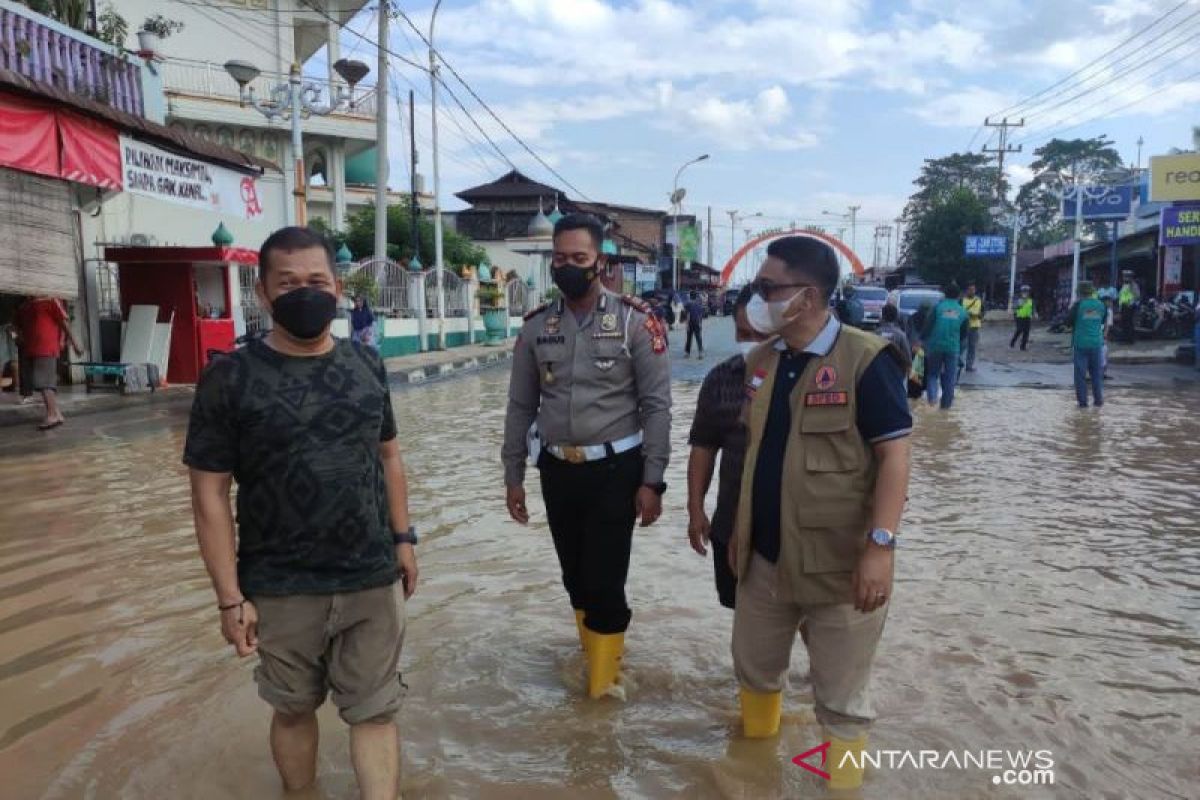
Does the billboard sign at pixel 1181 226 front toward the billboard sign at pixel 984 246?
no

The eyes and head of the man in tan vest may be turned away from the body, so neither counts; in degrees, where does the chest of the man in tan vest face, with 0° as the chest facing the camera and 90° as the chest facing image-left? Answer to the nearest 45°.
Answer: approximately 45°

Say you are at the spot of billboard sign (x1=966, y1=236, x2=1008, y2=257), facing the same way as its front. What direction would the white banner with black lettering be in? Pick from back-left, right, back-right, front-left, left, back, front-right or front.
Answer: front

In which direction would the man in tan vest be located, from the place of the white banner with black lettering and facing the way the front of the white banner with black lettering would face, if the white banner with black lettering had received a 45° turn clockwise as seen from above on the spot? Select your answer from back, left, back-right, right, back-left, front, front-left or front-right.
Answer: front

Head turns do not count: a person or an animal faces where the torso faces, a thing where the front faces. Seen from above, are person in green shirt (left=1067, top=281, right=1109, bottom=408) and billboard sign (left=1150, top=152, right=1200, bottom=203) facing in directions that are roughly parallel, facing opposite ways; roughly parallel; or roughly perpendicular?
roughly parallel, facing opposite ways

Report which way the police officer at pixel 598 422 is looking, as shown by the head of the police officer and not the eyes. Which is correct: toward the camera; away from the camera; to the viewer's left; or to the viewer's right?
toward the camera

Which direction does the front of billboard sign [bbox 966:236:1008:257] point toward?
toward the camera

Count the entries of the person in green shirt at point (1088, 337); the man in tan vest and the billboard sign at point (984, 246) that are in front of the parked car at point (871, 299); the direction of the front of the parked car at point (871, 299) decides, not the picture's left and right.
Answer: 2

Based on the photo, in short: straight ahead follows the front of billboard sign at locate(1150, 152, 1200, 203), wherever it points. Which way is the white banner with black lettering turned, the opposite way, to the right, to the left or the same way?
to the left

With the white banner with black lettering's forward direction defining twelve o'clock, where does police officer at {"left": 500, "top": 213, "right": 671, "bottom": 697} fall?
The police officer is roughly at 1 o'clock from the white banner with black lettering.

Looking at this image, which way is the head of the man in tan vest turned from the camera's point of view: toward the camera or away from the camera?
toward the camera

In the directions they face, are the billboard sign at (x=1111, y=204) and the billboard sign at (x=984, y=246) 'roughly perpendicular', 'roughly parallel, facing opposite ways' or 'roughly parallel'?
roughly parallel

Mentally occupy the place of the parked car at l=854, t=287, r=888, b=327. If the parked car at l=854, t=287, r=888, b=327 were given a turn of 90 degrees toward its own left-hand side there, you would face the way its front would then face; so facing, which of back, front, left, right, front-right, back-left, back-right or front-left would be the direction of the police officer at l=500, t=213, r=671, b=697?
right

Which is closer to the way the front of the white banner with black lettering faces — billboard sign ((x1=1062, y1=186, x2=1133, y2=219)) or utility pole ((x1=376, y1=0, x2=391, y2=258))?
the billboard sign

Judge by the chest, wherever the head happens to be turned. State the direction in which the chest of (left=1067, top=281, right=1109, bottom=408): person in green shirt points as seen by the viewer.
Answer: away from the camera

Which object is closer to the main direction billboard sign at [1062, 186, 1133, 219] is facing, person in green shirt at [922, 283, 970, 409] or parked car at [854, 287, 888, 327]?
the person in green shirt

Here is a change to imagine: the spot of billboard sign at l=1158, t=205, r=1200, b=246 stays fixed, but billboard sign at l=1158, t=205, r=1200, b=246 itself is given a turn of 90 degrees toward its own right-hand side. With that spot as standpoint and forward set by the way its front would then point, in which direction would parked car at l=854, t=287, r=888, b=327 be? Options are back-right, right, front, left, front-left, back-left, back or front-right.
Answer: front

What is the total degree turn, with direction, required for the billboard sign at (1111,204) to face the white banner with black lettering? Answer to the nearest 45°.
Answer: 0° — it already faces it
